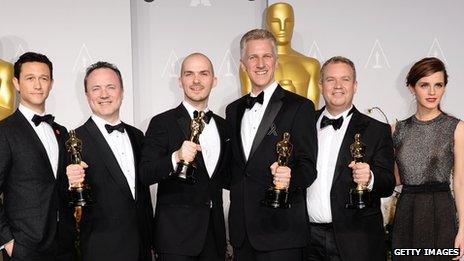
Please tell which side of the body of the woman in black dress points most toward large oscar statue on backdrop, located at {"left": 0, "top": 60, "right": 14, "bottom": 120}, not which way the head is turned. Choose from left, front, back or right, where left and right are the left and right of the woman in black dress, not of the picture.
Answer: right

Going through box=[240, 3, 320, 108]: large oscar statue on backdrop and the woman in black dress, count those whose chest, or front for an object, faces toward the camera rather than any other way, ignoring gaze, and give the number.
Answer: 2

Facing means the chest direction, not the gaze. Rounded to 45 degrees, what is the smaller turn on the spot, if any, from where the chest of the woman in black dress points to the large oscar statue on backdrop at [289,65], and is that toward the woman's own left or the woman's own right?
approximately 135° to the woman's own right

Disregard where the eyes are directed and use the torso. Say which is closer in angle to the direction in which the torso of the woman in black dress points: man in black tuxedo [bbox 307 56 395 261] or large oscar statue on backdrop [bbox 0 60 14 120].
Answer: the man in black tuxedo

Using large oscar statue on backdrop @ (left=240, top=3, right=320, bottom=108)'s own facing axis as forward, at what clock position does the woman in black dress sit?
The woman in black dress is roughly at 11 o'clock from the large oscar statue on backdrop.

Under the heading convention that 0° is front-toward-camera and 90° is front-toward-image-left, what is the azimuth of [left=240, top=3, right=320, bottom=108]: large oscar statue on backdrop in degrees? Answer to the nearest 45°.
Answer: approximately 0°

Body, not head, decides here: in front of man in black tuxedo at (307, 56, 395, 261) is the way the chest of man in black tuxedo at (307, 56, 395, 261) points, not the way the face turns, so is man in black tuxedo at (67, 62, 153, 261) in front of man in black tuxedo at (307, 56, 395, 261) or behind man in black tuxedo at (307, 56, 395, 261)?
in front

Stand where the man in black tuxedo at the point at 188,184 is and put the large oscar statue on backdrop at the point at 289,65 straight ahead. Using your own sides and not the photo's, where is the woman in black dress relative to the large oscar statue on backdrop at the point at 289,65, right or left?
right

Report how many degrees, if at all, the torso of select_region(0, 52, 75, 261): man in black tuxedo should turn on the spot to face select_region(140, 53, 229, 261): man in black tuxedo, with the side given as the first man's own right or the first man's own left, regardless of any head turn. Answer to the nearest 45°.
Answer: approximately 45° to the first man's own left
